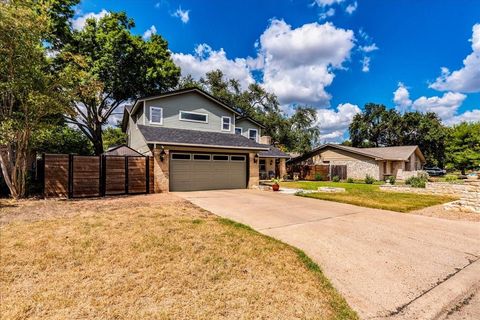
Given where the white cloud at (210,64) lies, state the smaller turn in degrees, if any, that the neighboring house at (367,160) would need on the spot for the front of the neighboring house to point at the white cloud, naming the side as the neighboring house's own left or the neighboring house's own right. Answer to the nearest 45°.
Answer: approximately 135° to the neighboring house's own right

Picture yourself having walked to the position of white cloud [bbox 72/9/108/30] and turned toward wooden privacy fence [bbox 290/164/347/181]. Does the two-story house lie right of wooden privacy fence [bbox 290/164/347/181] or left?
right

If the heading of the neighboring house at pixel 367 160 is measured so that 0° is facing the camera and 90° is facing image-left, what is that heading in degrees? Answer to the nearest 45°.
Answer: approximately 315°

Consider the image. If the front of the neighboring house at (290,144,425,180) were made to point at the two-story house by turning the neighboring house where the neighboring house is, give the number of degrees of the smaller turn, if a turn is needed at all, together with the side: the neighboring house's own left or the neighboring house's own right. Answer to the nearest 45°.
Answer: approximately 90° to the neighboring house's own right

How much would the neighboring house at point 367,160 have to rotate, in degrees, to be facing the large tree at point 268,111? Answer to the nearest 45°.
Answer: approximately 135° to its right

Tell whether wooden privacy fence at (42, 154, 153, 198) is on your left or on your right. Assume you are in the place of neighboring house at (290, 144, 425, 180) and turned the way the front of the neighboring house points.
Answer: on your right
